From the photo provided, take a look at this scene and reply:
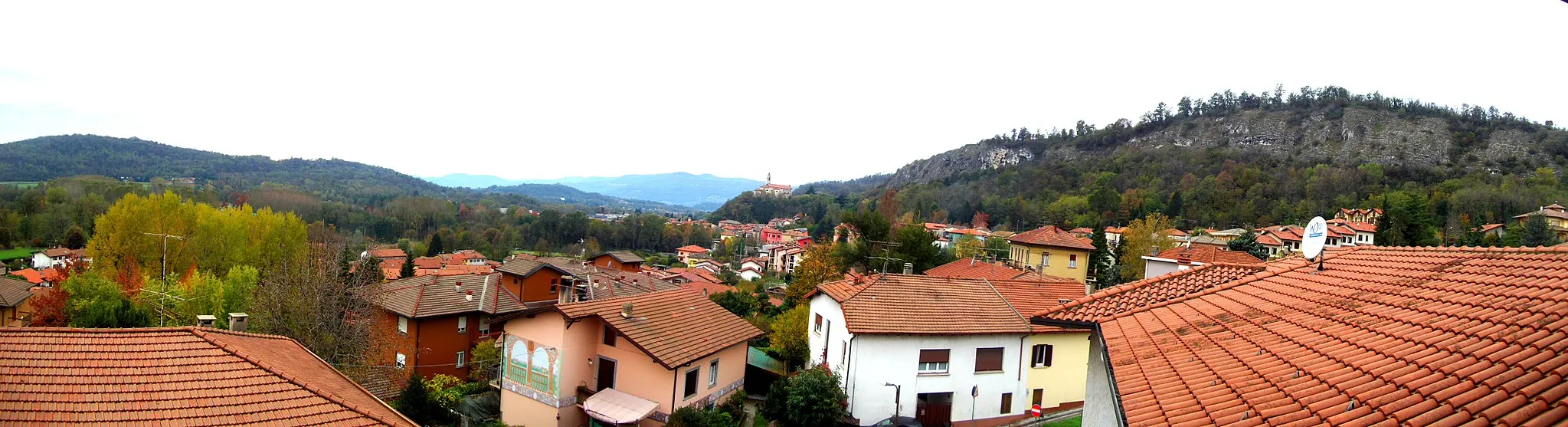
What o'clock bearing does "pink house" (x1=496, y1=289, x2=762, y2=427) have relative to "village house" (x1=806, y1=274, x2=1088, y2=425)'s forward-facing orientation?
The pink house is roughly at 2 o'clock from the village house.

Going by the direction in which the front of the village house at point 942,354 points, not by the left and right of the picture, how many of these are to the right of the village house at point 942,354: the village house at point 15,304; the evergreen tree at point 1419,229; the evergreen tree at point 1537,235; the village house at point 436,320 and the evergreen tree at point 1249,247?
2

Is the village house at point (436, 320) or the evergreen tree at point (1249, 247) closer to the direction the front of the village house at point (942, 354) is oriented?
the village house

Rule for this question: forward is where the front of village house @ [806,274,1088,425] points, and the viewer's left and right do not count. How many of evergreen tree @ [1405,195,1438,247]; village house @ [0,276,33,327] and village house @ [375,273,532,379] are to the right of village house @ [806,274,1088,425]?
2

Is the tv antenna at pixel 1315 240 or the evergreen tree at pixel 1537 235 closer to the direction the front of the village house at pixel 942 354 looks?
the tv antenna

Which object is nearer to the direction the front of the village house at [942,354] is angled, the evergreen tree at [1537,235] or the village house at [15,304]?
the village house

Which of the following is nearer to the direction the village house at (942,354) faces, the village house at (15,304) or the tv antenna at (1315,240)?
the tv antenna

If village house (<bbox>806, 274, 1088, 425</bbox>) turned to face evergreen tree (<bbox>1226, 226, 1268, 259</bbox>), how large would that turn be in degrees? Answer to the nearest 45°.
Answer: approximately 135° to its left

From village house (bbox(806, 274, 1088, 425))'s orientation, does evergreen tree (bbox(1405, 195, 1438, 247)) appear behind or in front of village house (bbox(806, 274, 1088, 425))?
behind

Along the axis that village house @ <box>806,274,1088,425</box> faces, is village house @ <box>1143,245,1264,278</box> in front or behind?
behind

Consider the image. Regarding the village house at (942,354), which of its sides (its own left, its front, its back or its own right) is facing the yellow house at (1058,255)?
back

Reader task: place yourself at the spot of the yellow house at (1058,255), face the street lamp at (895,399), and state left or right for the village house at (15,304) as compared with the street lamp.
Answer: right

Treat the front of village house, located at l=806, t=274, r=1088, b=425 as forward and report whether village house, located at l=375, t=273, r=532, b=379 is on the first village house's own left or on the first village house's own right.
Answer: on the first village house's own right

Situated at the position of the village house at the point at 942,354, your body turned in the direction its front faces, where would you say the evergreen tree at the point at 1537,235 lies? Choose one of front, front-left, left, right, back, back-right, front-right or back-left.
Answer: back-left

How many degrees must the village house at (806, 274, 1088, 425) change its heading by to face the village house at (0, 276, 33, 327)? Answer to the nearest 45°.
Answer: approximately 90° to its right
